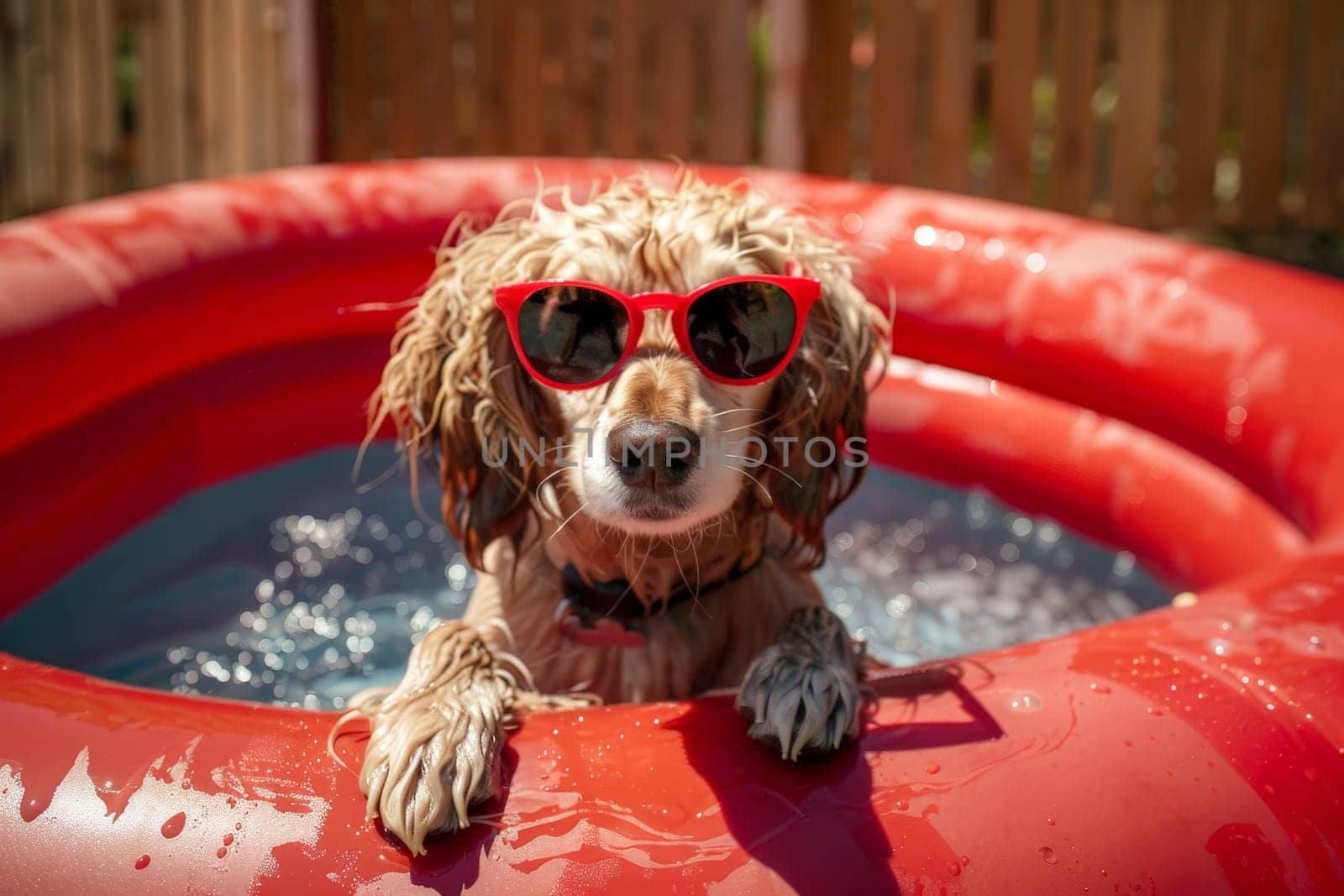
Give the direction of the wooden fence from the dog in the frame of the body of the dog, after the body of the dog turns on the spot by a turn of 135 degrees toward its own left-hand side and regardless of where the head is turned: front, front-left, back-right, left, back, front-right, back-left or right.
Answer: front-left

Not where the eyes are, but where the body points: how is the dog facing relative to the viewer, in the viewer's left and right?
facing the viewer

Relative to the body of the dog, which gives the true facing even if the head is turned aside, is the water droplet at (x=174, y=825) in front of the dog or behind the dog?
in front
